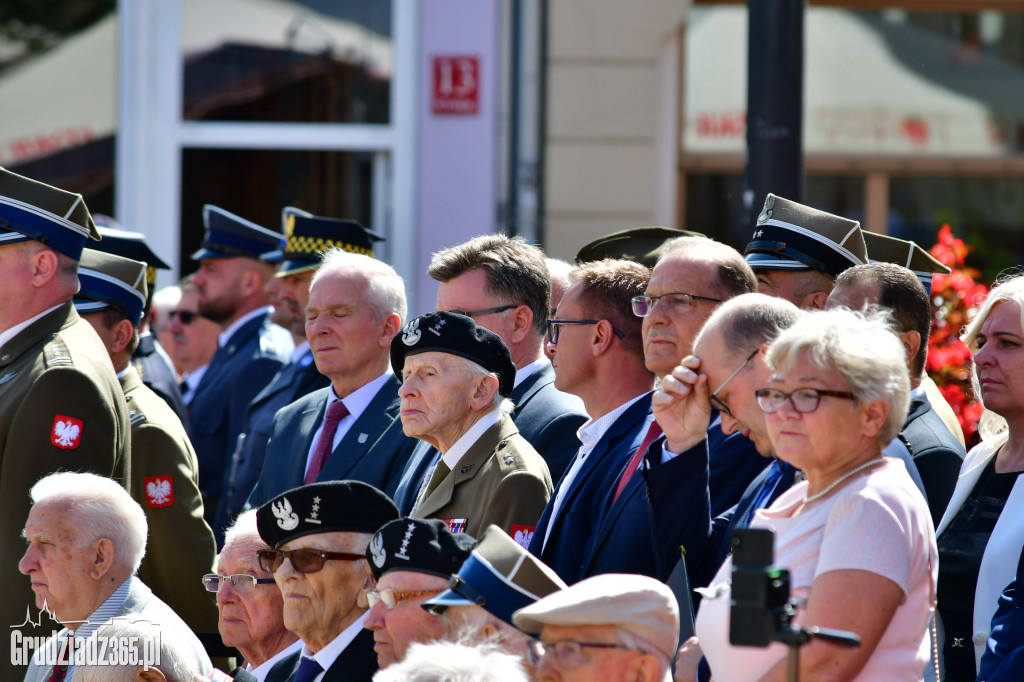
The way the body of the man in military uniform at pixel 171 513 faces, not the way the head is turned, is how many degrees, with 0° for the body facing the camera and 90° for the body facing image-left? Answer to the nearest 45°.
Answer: approximately 90°

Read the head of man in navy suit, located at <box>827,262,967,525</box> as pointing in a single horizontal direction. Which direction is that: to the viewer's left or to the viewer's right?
to the viewer's left

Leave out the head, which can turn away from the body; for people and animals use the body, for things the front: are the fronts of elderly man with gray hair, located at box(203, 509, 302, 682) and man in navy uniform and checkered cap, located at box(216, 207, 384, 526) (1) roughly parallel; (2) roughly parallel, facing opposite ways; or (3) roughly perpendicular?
roughly parallel

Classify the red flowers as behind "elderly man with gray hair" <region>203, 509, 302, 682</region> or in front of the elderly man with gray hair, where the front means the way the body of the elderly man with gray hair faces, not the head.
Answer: behind

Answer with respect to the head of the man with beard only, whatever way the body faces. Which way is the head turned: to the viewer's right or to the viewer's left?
to the viewer's left

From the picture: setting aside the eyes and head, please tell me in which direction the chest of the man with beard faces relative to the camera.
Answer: to the viewer's left

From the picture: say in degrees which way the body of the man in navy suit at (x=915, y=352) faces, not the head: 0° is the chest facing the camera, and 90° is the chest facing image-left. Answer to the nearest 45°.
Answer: approximately 45°

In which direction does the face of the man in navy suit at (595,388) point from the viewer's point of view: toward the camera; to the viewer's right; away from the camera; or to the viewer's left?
to the viewer's left

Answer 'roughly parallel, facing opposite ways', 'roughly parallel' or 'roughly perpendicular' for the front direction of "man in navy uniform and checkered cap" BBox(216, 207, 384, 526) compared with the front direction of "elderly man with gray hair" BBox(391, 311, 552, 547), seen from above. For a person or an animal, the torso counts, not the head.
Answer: roughly parallel

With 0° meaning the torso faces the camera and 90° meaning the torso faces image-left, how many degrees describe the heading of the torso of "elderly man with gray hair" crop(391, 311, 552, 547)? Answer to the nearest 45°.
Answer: approximately 45°

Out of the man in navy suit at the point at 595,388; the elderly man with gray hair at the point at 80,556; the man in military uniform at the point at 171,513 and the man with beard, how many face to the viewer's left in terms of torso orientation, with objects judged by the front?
4

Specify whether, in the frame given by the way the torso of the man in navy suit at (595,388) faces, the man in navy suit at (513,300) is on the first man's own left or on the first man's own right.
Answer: on the first man's own right

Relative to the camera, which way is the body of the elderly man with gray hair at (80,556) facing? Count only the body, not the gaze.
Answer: to the viewer's left

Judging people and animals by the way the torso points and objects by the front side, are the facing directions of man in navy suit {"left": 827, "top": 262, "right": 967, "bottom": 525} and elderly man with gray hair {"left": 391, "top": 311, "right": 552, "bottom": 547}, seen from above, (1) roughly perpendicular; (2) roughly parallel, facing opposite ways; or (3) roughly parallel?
roughly parallel
